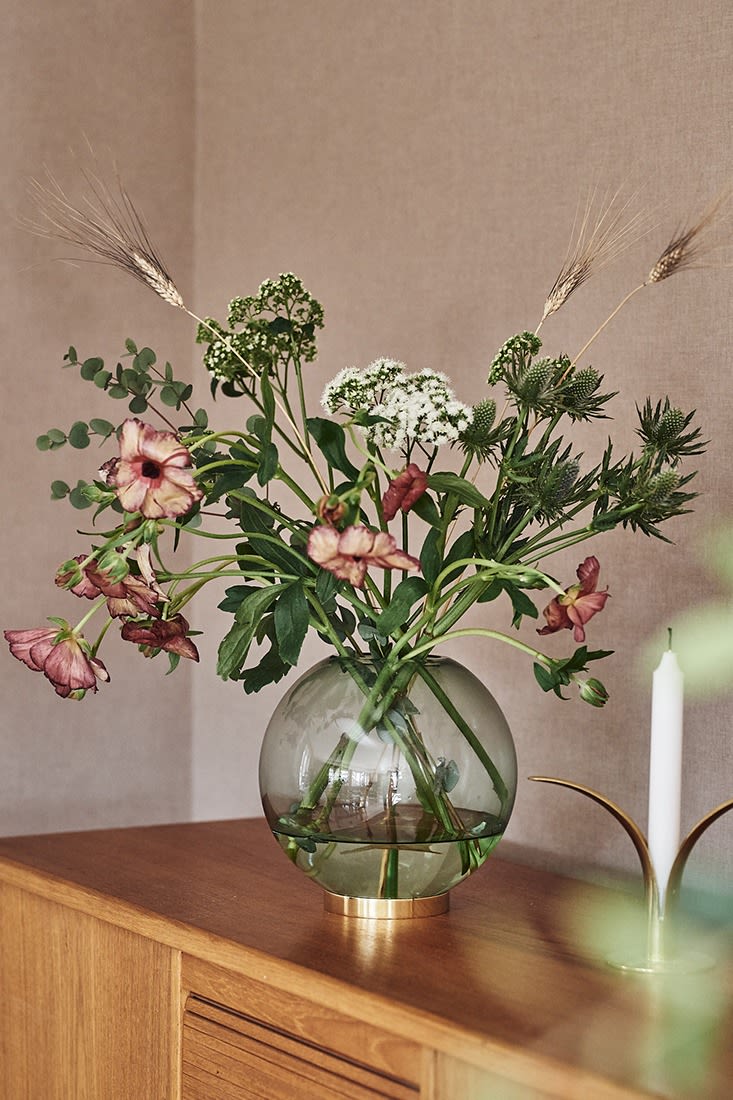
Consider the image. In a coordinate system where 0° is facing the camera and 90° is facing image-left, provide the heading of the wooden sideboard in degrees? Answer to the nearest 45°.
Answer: approximately 45°
